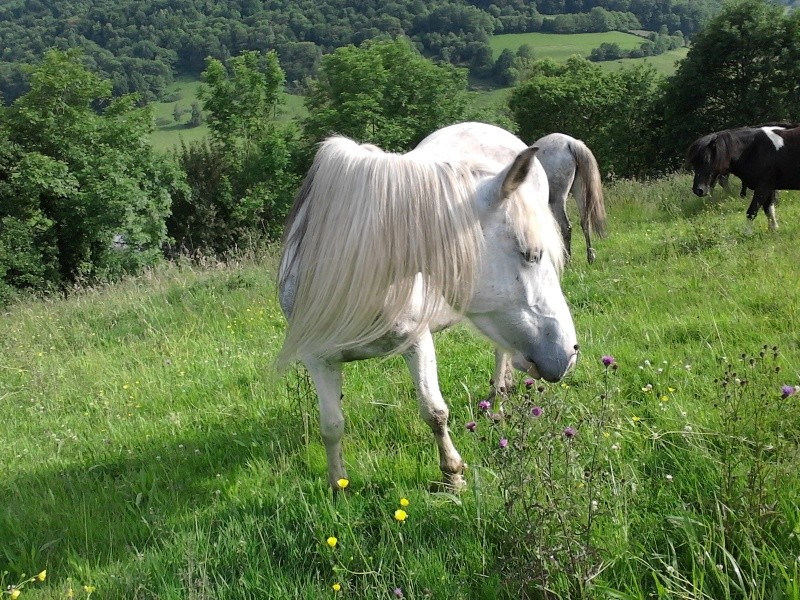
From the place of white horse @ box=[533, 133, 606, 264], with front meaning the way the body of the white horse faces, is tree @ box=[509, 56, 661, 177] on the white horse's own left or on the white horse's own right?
on the white horse's own right

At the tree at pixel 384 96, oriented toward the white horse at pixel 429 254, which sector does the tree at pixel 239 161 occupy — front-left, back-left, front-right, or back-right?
front-right

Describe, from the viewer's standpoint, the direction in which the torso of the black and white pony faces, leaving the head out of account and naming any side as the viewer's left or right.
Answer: facing to the left of the viewer

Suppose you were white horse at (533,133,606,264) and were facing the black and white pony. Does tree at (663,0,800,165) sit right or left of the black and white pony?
left

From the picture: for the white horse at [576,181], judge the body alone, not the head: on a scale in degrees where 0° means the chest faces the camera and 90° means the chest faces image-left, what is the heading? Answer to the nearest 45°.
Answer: approximately 135°

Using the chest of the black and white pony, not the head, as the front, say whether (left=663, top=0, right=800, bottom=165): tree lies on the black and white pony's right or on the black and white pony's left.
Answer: on the black and white pony's right

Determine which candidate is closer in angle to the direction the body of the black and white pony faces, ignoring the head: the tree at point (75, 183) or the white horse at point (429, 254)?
the tree
